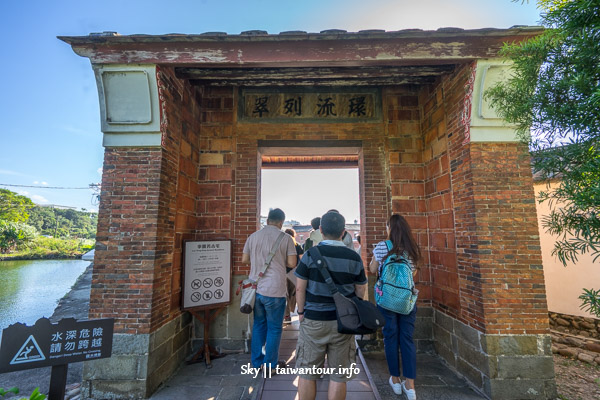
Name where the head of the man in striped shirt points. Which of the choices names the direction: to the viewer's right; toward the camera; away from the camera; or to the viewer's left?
away from the camera

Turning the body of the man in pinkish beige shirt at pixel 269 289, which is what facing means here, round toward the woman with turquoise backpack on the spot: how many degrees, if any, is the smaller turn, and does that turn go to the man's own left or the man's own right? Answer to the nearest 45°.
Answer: approximately 90° to the man's own right

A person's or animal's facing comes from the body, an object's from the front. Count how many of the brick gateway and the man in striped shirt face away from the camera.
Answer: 1

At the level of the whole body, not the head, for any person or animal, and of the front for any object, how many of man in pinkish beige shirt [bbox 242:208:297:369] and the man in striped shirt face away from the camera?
2

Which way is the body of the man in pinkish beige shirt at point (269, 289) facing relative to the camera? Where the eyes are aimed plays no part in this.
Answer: away from the camera

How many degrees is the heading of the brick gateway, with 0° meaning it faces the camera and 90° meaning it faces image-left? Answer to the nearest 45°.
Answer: approximately 0°

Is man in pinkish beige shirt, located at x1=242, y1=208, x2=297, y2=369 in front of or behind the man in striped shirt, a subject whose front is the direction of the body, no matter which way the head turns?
in front

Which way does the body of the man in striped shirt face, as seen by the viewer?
away from the camera
